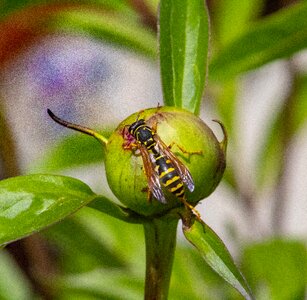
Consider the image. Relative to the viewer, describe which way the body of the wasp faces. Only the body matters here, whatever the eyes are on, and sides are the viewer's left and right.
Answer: facing away from the viewer and to the left of the viewer

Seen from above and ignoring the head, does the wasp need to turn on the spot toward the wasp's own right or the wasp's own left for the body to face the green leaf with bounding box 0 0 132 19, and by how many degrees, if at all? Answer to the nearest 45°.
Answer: approximately 45° to the wasp's own right

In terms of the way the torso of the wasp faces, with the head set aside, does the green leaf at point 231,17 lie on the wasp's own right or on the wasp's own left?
on the wasp's own right
